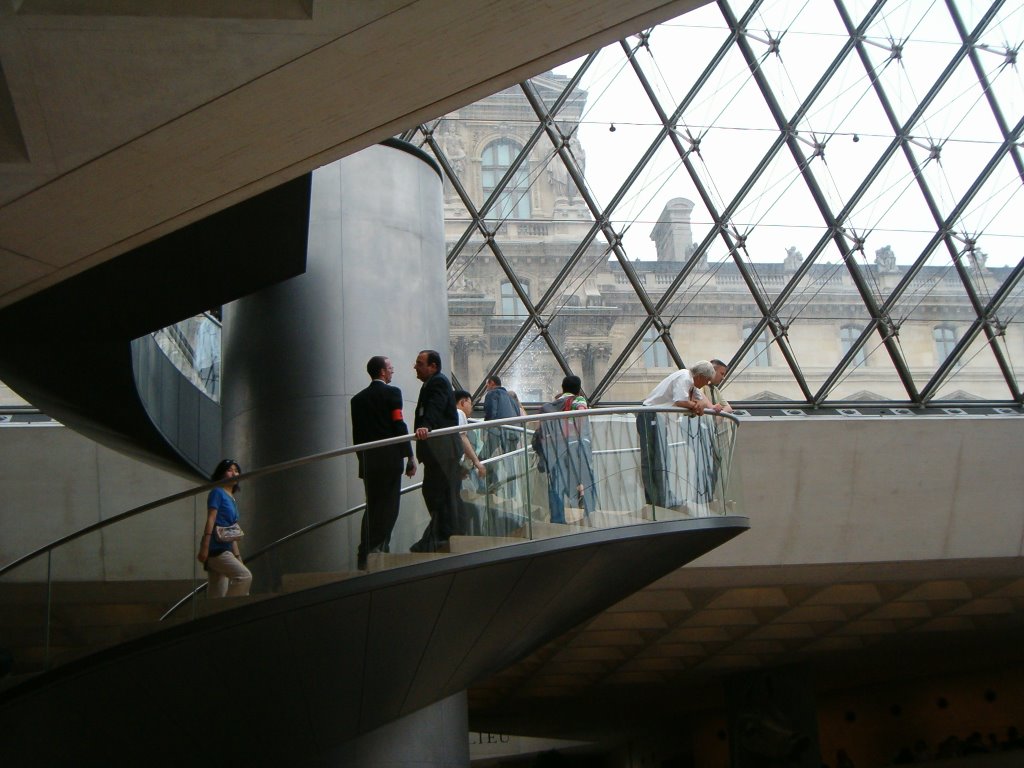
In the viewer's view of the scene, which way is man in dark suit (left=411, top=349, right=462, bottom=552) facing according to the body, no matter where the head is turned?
to the viewer's left

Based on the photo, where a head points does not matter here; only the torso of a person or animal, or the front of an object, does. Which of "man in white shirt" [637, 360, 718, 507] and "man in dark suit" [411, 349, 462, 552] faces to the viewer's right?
the man in white shirt

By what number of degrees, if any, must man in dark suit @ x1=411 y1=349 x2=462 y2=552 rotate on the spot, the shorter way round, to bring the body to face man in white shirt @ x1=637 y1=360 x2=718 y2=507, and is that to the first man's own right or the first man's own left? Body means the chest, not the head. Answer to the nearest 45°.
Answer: approximately 135° to the first man's own right

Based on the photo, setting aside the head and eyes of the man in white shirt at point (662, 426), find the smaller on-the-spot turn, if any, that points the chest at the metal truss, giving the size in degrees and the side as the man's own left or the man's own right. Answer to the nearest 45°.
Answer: approximately 90° to the man's own left

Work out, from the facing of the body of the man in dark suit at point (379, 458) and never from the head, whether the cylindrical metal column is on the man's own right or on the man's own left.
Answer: on the man's own left

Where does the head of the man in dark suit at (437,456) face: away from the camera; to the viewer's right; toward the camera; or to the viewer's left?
to the viewer's left

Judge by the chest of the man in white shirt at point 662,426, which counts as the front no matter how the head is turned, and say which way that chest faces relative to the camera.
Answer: to the viewer's right

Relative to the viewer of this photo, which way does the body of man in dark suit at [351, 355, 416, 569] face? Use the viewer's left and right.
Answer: facing away from the viewer and to the right of the viewer

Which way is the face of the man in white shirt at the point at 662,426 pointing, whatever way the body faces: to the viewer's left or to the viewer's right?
to the viewer's right

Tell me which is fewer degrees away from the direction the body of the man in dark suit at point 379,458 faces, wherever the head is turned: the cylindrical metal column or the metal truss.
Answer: the metal truss

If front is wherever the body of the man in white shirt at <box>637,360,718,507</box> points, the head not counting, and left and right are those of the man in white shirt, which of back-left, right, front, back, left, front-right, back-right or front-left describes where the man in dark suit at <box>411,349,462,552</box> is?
back-right

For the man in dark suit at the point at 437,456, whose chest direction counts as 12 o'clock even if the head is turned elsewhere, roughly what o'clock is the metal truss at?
The metal truss is roughly at 4 o'clock from the man in dark suit.

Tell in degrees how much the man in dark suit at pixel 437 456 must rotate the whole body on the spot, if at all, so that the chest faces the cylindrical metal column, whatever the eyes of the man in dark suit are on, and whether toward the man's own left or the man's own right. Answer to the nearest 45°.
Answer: approximately 90° to the man's own right

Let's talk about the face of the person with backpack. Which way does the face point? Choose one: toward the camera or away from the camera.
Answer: away from the camera
